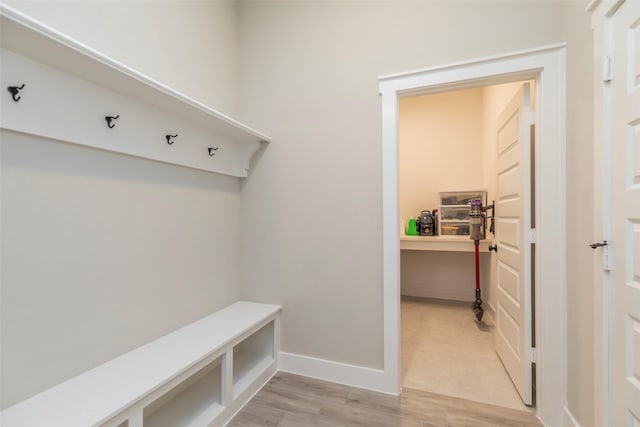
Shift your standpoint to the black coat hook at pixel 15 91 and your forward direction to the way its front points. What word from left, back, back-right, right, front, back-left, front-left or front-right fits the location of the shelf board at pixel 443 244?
front-left

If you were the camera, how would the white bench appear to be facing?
facing the viewer and to the right of the viewer

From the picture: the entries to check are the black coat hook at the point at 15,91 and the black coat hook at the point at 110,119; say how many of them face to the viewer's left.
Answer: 0

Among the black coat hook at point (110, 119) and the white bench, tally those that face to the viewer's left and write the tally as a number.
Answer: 0

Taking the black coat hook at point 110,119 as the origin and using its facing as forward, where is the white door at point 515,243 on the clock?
The white door is roughly at 11 o'clock from the black coat hook.

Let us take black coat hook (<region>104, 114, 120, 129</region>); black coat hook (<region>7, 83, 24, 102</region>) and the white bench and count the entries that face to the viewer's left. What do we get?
0
